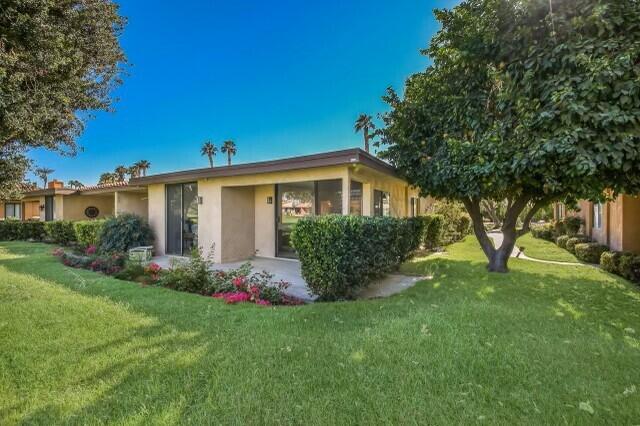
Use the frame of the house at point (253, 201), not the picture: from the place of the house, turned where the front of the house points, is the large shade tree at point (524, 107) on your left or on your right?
on your left

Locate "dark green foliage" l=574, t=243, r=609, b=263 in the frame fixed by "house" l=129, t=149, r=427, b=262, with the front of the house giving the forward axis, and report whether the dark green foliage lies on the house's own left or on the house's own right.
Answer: on the house's own left

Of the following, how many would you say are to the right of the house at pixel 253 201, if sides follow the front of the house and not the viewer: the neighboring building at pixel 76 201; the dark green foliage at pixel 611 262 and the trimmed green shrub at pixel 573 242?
1

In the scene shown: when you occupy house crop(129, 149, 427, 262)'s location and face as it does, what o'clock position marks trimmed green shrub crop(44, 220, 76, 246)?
The trimmed green shrub is roughly at 3 o'clock from the house.

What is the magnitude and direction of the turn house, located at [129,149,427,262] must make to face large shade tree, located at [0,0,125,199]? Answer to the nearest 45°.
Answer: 0° — it already faces it

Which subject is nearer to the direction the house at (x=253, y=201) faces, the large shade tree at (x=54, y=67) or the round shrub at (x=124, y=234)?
the large shade tree

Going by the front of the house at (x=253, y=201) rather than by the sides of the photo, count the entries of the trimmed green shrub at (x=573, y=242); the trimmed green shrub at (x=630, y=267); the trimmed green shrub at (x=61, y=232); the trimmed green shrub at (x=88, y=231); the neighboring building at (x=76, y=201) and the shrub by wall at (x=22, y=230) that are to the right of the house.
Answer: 4

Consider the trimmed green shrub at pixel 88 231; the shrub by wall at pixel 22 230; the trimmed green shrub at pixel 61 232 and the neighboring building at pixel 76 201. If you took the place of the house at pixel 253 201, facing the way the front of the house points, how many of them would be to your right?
4

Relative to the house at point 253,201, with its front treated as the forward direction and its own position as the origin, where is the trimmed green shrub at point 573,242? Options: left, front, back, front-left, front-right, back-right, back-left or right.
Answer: back-left

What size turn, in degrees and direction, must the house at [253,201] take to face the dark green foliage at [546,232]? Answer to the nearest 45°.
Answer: approximately 135° to its left

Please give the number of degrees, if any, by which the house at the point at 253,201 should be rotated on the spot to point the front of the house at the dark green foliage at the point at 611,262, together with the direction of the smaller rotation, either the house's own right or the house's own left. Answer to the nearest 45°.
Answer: approximately 90° to the house's own left

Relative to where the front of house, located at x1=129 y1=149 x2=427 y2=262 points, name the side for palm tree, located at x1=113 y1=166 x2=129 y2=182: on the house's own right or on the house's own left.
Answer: on the house's own right

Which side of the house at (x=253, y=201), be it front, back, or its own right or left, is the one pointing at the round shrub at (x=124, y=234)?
right

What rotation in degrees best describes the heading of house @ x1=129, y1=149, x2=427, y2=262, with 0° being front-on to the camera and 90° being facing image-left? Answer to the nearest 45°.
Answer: approximately 45°
